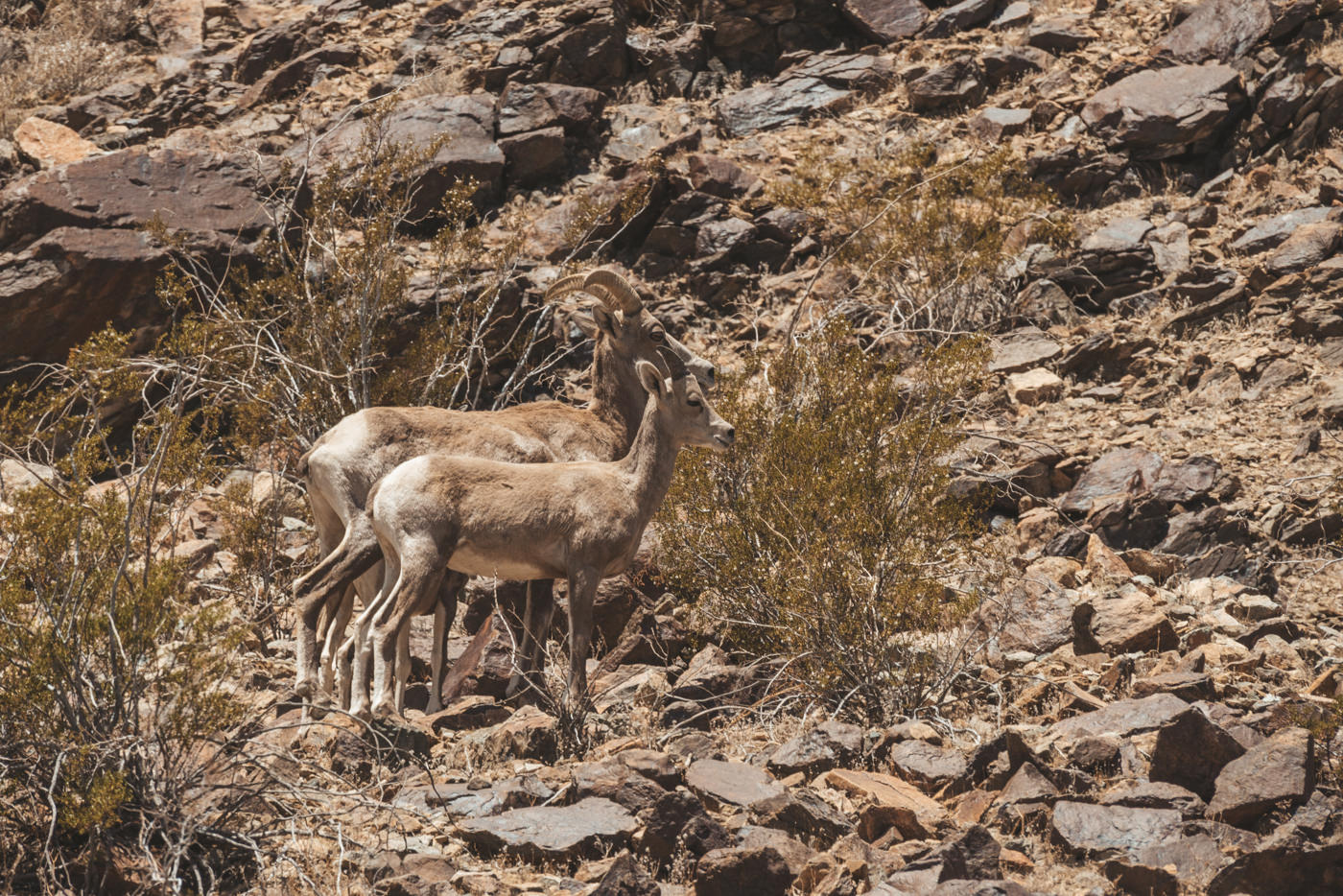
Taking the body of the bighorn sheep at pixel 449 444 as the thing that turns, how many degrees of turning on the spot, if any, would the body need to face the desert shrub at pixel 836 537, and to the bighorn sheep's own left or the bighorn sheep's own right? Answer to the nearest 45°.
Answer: approximately 45° to the bighorn sheep's own right

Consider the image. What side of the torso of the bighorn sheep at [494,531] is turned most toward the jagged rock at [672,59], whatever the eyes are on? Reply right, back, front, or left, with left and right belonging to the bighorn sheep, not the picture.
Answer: left

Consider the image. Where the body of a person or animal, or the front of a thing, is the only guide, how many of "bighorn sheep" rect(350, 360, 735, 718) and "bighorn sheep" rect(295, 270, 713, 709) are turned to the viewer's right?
2

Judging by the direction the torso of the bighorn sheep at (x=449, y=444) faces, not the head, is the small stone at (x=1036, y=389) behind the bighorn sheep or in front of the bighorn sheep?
in front

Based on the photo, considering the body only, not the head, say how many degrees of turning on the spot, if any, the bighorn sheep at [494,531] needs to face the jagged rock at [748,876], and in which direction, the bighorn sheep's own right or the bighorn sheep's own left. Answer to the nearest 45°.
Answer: approximately 90° to the bighorn sheep's own right

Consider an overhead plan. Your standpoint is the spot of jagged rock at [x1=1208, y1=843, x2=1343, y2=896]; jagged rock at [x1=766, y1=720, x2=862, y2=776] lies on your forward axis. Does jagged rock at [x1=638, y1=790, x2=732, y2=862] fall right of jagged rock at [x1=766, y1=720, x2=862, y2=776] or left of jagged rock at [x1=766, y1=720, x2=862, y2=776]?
left

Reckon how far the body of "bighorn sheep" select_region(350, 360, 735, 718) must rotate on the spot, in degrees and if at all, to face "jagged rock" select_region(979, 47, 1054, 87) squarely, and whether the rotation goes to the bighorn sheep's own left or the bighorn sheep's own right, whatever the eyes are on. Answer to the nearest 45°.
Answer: approximately 45° to the bighorn sheep's own left

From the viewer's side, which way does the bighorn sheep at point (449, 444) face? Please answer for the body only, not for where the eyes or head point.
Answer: to the viewer's right

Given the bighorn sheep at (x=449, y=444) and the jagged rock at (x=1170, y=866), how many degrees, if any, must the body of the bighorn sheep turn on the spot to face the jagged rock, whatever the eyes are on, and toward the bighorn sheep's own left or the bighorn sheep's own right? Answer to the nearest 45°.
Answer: approximately 45° to the bighorn sheep's own right

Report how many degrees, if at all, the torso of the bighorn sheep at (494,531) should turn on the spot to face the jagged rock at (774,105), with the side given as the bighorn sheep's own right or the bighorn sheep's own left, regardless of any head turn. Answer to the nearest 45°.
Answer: approximately 90° to the bighorn sheep's own left

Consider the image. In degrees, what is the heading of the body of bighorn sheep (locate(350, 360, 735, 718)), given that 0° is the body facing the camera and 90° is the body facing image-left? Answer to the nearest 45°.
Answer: approximately 270°
